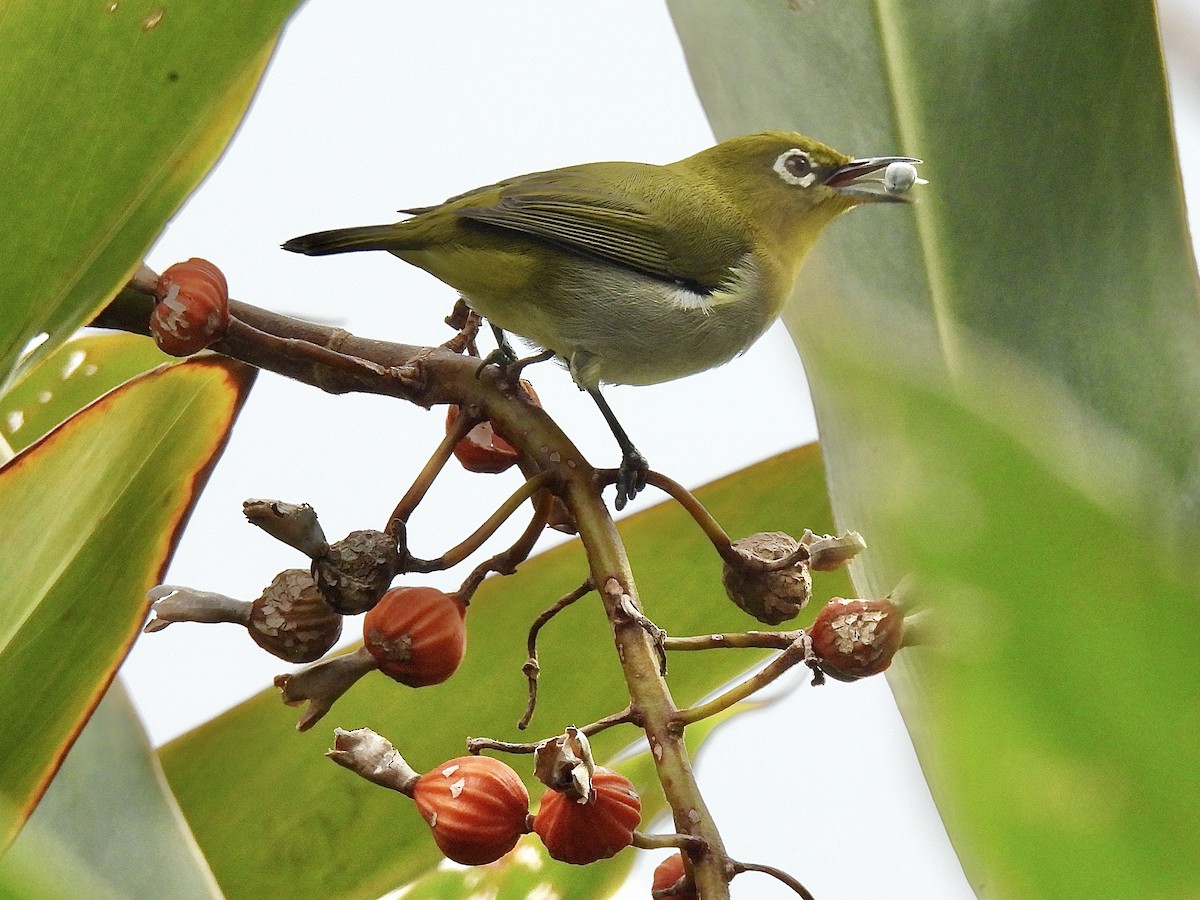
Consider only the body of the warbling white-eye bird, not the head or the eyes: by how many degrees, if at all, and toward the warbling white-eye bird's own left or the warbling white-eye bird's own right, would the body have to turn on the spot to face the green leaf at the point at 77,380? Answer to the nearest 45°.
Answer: approximately 180°

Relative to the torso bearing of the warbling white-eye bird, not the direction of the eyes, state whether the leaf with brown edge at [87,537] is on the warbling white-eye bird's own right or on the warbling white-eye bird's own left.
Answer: on the warbling white-eye bird's own right

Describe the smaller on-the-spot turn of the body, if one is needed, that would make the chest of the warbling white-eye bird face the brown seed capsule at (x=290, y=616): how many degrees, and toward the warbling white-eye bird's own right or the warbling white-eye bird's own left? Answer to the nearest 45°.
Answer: approximately 135° to the warbling white-eye bird's own right

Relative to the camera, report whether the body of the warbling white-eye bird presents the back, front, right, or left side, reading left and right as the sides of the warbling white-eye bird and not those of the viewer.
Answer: right
